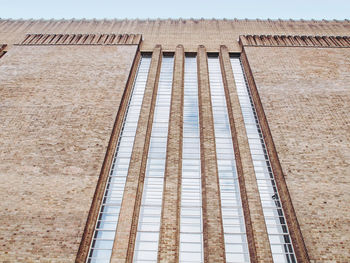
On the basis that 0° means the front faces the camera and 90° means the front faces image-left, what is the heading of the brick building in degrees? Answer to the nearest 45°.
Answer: approximately 0°
